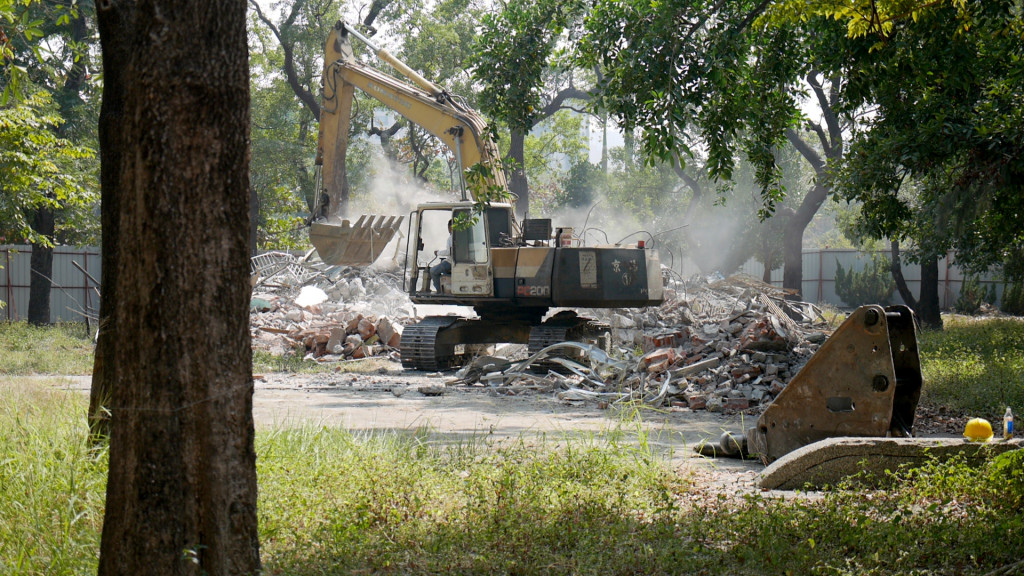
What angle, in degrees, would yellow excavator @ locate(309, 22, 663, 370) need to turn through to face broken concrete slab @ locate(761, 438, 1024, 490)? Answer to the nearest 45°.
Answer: approximately 90° to its left

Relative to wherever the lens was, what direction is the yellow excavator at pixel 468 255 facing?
facing to the left of the viewer

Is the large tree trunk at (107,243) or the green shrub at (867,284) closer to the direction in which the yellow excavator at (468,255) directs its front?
the large tree trunk

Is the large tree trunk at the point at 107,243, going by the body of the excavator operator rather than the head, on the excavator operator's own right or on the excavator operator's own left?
on the excavator operator's own left

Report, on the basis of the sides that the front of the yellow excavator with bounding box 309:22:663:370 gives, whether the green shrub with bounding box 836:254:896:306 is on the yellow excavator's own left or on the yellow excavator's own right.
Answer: on the yellow excavator's own right

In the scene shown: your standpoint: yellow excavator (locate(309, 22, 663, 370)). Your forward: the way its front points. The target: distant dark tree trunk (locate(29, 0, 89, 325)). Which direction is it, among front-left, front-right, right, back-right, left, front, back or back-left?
front-right

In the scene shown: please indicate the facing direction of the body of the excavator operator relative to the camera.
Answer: to the viewer's left

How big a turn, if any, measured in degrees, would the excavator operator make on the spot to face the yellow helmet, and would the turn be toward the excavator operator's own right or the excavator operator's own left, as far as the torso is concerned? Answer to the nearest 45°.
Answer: approximately 90° to the excavator operator's own left

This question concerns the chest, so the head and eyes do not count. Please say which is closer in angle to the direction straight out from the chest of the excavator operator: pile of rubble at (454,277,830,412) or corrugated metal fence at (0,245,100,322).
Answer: the corrugated metal fence

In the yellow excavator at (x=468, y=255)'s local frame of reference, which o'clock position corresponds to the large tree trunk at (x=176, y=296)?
The large tree trunk is roughly at 9 o'clock from the yellow excavator.

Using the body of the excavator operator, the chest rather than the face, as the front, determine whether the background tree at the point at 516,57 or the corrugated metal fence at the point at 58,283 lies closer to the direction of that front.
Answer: the corrugated metal fence

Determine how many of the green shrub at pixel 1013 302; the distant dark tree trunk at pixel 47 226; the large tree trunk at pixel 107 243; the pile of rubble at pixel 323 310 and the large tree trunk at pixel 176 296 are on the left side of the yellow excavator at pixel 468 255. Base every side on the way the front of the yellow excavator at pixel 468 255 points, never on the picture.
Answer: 2

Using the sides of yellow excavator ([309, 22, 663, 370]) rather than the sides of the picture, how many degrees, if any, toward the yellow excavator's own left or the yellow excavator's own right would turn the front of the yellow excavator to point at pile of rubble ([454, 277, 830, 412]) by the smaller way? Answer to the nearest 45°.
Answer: approximately 135° to the yellow excavator's own left
